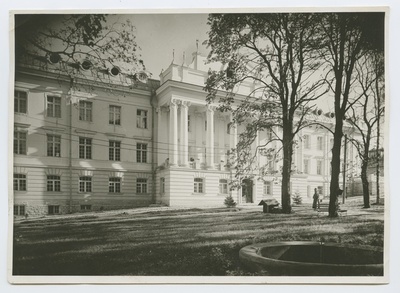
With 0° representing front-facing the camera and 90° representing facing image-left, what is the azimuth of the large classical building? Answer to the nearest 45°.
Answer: approximately 315°

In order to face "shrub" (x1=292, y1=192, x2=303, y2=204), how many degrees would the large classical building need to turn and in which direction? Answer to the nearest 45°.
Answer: approximately 45° to its left

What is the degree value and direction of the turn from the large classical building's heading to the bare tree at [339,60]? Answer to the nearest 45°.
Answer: approximately 45° to its left
